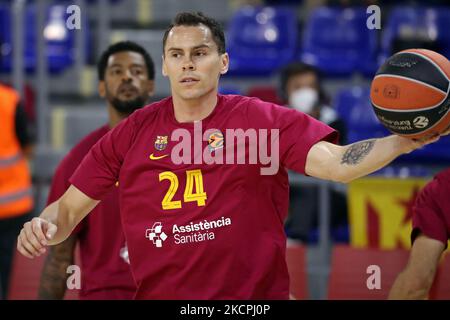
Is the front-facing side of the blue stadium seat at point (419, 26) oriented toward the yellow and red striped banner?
yes

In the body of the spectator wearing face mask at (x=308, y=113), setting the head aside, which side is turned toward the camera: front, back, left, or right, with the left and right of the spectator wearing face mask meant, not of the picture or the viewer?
front

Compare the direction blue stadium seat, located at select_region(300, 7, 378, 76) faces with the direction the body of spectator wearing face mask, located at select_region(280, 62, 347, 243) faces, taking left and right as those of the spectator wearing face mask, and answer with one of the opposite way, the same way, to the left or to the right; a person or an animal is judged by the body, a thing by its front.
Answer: the same way

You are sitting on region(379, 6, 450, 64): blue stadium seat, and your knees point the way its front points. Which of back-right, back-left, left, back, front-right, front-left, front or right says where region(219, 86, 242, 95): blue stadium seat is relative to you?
front-right

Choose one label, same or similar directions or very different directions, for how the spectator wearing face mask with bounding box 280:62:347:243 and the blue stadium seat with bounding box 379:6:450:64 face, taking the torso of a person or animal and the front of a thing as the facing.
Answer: same or similar directions

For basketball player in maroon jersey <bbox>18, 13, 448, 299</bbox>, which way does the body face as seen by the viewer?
toward the camera

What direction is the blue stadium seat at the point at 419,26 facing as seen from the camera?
toward the camera

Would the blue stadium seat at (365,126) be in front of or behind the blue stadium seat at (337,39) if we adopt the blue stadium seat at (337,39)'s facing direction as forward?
in front

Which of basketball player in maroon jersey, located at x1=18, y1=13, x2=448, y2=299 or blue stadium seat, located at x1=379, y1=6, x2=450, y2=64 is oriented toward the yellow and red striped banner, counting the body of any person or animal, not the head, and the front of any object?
the blue stadium seat

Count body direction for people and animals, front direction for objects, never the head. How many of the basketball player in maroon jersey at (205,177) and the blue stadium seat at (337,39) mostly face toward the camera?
2

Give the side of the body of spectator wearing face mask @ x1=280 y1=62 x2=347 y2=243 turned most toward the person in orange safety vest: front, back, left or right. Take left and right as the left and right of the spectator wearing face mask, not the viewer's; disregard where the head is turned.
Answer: right

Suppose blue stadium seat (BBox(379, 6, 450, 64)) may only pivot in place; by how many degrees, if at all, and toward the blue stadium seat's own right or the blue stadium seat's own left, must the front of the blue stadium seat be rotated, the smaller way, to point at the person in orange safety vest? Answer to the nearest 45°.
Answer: approximately 45° to the blue stadium seat's own right

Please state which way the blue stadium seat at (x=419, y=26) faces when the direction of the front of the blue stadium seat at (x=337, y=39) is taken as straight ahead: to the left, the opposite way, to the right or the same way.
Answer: the same way

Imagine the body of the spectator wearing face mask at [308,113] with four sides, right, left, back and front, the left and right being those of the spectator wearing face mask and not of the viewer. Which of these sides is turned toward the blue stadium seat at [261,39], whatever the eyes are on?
back

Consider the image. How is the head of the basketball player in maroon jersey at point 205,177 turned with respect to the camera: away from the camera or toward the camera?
toward the camera

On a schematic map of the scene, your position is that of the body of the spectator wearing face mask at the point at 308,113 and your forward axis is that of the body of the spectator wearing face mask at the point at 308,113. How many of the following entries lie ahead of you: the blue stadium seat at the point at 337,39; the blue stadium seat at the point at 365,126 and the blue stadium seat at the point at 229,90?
0

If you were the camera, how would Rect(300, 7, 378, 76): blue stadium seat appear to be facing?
facing the viewer

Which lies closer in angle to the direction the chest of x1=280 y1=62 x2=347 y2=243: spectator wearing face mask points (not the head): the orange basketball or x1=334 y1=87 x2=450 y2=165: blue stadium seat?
the orange basketball

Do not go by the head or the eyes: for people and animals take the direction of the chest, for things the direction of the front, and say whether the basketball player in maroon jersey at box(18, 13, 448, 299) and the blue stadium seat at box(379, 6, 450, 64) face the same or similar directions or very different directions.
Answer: same or similar directions
